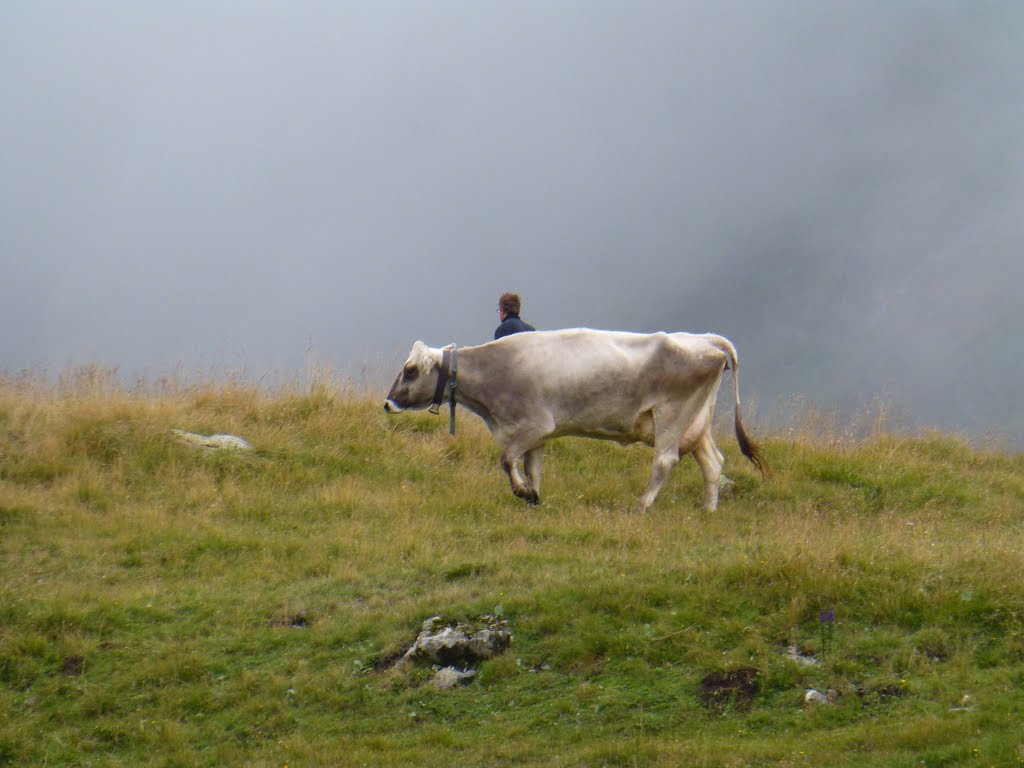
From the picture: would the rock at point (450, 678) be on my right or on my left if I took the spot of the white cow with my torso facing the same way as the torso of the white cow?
on my left

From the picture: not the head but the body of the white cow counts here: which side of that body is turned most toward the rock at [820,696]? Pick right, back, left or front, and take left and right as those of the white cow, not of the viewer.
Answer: left

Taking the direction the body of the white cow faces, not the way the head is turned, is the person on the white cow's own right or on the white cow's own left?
on the white cow's own right

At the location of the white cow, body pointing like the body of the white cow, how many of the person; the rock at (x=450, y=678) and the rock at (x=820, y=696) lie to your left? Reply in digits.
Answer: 2

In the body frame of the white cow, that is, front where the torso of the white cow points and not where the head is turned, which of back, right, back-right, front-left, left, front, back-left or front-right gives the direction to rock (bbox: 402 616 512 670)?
left

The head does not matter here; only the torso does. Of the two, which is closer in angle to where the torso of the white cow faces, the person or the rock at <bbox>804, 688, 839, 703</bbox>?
the person

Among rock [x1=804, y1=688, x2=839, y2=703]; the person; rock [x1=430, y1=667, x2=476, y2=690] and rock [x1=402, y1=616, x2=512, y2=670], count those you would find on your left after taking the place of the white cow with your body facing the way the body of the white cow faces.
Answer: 3

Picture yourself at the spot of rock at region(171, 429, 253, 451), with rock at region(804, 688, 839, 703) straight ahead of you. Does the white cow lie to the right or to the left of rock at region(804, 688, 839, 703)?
left

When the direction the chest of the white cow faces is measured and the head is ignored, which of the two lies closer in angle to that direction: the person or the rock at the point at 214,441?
the rock

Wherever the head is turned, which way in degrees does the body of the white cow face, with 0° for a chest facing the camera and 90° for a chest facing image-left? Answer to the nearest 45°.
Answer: approximately 90°

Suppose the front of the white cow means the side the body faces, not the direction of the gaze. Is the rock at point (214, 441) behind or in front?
in front

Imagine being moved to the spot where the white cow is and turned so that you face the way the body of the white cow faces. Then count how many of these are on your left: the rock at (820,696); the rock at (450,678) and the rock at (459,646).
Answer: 3
